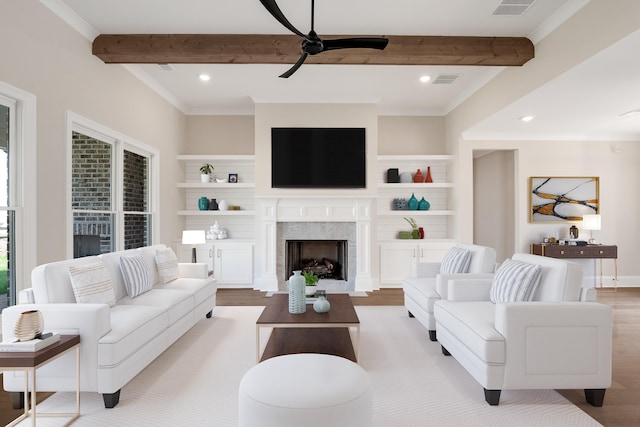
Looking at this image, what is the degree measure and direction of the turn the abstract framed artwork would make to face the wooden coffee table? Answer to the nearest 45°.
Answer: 0° — it already faces it

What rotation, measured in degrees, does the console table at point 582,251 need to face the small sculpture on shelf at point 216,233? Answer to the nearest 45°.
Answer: approximately 45° to its right

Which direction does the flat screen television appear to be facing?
toward the camera

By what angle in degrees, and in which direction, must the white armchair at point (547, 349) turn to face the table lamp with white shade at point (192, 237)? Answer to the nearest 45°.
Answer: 0° — it already faces it

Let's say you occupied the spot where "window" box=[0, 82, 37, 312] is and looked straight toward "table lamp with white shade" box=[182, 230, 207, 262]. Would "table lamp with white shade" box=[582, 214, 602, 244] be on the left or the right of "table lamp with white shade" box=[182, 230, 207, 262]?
right

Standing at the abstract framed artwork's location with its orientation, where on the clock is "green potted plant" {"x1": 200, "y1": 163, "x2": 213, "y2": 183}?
The green potted plant is roughly at 2 o'clock from the abstract framed artwork.

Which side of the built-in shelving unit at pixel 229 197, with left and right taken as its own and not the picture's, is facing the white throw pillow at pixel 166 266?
front

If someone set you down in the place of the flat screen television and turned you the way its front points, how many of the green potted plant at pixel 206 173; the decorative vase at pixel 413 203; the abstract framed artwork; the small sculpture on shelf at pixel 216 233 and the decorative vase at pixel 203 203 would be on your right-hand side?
3

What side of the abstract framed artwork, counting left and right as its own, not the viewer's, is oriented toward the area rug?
front

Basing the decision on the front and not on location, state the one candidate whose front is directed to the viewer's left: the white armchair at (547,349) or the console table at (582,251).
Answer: the white armchair

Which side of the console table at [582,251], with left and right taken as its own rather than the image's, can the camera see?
front

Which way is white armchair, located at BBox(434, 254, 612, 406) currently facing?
to the viewer's left

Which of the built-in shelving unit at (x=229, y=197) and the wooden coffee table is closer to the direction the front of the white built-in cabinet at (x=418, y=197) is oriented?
the wooden coffee table

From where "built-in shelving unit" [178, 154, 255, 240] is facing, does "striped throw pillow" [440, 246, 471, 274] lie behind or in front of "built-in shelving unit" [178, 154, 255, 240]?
in front

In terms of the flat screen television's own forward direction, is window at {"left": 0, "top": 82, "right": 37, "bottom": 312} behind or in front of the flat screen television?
in front

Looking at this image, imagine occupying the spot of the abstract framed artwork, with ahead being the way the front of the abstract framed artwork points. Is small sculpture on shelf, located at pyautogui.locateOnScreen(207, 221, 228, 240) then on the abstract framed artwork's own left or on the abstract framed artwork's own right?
on the abstract framed artwork's own right

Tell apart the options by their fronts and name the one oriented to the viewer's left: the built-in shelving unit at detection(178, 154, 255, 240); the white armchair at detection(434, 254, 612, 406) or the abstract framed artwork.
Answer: the white armchair

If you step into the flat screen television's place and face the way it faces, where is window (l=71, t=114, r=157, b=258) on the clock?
The window is roughly at 2 o'clock from the flat screen television.

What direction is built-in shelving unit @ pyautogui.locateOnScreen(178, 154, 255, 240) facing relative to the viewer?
toward the camera
